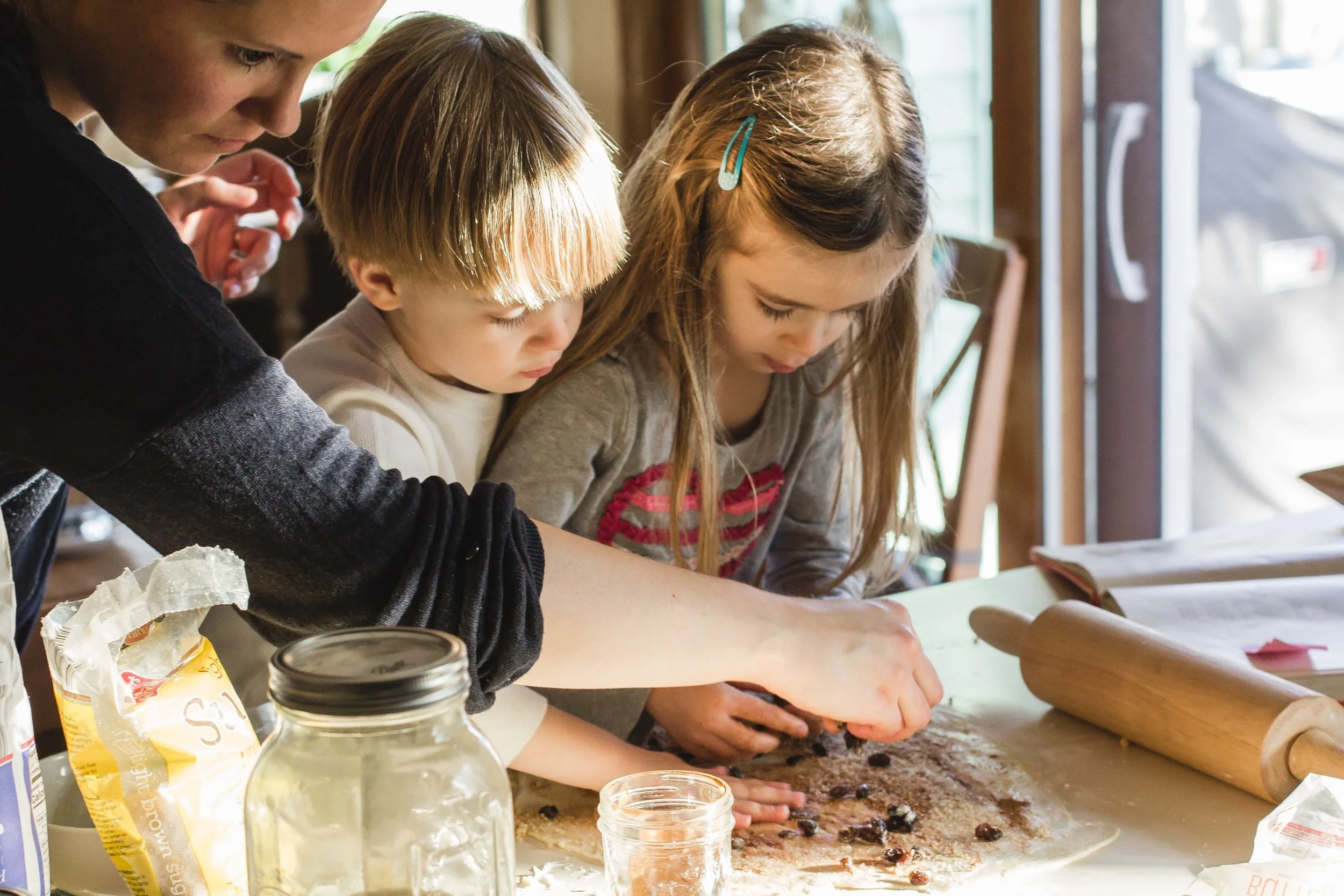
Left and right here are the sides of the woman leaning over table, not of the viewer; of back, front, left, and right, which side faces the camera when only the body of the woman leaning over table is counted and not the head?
right

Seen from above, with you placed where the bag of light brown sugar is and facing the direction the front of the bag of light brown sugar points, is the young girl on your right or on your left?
on your left

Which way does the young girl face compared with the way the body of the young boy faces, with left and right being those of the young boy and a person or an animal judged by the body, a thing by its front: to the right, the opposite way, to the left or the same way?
the same way

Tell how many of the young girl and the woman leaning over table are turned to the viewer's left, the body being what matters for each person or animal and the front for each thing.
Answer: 0

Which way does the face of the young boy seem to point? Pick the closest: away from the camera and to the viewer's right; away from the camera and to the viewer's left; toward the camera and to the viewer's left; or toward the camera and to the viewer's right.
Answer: toward the camera and to the viewer's right

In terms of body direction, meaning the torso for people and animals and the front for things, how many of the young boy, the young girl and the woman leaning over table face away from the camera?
0

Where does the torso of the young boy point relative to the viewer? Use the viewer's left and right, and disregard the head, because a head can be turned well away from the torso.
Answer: facing the viewer and to the right of the viewer

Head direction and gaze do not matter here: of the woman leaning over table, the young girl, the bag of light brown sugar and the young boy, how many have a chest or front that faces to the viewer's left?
0

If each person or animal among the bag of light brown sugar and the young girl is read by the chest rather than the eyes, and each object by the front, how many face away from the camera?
0

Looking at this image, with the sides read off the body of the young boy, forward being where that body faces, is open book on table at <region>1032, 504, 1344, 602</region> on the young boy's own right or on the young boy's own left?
on the young boy's own left
